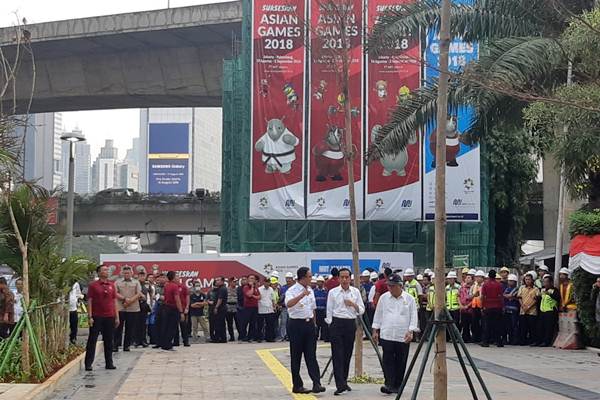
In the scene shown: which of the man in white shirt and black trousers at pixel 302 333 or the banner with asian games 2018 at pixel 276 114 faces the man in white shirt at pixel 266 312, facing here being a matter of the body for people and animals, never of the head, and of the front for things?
the banner with asian games 2018

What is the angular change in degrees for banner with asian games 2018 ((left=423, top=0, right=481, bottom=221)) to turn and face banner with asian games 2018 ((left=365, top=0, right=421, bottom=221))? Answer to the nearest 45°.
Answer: approximately 90° to its right

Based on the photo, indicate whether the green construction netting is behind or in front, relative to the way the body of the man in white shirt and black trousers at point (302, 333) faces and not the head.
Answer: behind

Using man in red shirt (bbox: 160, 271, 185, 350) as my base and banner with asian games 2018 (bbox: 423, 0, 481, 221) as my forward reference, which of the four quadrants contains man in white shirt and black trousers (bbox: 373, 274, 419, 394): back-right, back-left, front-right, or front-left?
back-right

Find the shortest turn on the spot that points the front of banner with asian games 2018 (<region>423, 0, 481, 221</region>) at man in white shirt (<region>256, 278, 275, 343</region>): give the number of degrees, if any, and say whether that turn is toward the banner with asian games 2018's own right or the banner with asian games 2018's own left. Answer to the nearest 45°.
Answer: approximately 45° to the banner with asian games 2018's own right

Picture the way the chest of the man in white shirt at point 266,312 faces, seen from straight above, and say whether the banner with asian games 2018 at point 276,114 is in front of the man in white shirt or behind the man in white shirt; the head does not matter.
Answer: behind

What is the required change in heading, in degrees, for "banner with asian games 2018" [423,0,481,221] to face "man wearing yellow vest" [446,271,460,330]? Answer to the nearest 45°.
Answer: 0° — it already faces them

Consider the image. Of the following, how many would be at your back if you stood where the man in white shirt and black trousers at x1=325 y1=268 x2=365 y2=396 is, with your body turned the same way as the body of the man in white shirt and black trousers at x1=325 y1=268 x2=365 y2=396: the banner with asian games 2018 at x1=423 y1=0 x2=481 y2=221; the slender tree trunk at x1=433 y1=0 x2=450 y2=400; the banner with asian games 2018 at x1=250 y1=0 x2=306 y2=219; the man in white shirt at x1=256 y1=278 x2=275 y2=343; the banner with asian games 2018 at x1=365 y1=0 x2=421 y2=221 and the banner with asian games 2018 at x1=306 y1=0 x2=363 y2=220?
5

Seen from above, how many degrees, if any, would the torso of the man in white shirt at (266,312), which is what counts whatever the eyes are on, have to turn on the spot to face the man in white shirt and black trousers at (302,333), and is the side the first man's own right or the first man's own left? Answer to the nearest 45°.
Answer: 0° — they already face them

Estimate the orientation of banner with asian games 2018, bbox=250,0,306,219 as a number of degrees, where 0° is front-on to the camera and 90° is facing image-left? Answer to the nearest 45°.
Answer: approximately 0°
